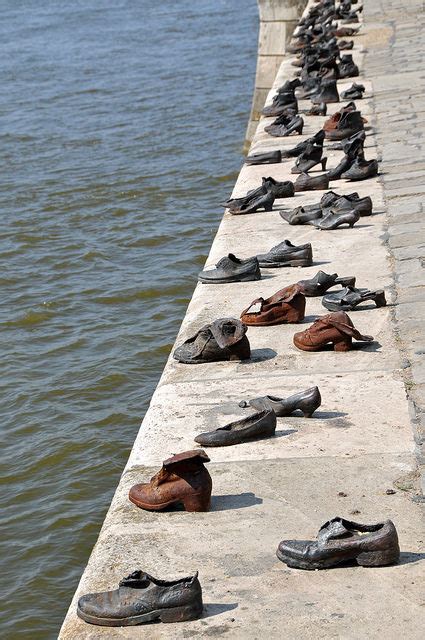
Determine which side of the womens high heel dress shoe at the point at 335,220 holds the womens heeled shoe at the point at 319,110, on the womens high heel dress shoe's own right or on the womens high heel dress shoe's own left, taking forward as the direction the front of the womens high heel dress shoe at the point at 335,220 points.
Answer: on the womens high heel dress shoe's own right

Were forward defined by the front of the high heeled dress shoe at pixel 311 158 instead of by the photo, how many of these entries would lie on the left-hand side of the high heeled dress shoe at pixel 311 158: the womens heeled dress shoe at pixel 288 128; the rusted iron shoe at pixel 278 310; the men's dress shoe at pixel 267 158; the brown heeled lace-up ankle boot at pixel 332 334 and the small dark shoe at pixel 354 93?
2

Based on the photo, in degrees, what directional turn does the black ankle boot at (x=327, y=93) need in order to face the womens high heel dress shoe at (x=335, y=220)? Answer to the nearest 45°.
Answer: approximately 90° to its left

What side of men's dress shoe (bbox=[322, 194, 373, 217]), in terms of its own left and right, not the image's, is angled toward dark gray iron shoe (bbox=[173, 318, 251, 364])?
left

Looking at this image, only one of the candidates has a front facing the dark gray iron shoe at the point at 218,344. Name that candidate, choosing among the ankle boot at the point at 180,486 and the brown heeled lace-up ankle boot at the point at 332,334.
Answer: the brown heeled lace-up ankle boot

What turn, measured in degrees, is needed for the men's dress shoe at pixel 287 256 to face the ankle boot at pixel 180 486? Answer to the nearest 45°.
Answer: approximately 90° to its left

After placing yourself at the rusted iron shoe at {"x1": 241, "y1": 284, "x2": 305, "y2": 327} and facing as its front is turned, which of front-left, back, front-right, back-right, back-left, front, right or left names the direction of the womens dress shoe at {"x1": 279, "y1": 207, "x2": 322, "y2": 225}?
right

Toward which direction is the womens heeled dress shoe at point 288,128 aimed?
to the viewer's left

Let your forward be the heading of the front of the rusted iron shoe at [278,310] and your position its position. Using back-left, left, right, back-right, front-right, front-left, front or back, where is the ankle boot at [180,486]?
left

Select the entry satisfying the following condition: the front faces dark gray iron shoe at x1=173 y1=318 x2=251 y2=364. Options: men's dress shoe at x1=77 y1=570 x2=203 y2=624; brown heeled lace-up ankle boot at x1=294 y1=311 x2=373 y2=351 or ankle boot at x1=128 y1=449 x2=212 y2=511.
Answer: brown heeled lace-up ankle boot at x1=294 y1=311 x2=373 y2=351

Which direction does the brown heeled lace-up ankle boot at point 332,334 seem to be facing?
to the viewer's left

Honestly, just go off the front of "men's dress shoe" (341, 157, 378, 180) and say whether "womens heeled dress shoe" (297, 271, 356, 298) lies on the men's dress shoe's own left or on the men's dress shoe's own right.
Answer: on the men's dress shoe's own left

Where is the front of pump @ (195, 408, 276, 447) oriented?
to the viewer's left

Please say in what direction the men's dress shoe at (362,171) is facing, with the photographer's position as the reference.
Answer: facing to the left of the viewer

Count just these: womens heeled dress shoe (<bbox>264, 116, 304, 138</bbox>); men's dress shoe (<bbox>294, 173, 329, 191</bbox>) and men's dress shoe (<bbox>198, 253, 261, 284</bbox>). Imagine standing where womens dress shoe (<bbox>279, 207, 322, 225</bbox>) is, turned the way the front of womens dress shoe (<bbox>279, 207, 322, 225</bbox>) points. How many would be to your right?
2

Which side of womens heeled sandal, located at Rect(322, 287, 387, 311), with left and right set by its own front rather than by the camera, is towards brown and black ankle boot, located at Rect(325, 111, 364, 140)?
right
